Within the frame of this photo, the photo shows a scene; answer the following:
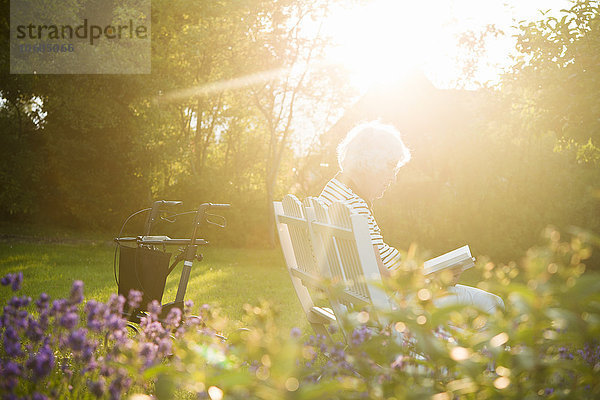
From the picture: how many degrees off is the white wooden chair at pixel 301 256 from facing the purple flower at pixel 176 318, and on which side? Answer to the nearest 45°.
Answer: approximately 135° to its right

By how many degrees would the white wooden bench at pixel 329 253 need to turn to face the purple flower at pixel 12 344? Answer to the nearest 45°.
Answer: approximately 180°

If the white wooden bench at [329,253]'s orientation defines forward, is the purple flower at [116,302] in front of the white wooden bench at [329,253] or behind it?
behind

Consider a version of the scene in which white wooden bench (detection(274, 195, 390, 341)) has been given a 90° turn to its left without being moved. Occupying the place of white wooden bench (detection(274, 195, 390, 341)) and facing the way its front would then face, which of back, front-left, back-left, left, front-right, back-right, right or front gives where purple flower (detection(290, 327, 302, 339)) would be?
back-left

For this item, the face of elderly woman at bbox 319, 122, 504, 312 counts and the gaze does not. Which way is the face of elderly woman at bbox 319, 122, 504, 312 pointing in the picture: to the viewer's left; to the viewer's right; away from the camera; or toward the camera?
to the viewer's right

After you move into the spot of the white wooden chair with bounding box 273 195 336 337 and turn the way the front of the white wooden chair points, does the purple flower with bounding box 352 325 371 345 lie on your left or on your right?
on your right

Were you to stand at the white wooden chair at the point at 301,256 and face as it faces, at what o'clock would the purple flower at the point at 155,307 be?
The purple flower is roughly at 5 o'clock from the white wooden chair.

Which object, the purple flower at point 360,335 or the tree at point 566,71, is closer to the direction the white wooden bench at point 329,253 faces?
the tree

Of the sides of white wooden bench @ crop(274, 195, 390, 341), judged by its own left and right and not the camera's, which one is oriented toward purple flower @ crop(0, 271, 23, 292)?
back

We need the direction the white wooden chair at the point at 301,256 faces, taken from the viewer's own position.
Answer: facing away from the viewer and to the right of the viewer

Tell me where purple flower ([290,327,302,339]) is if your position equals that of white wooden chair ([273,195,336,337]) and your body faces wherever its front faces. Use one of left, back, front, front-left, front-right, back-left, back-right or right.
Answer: back-right
